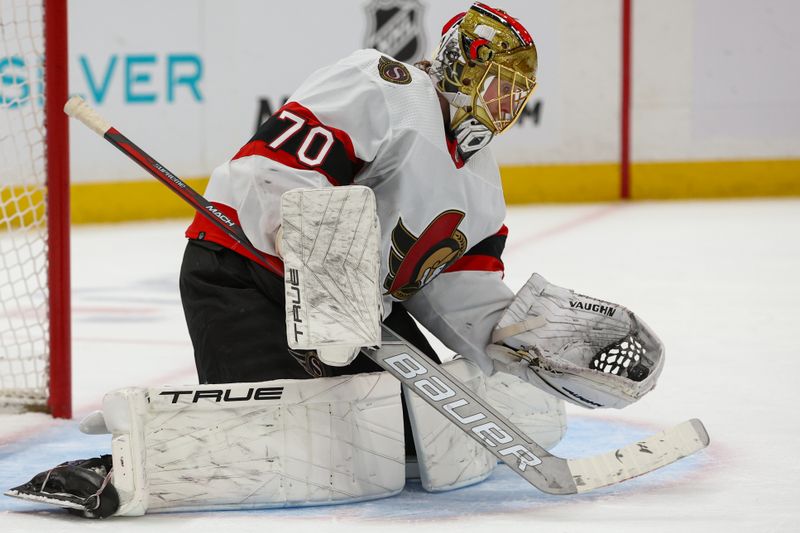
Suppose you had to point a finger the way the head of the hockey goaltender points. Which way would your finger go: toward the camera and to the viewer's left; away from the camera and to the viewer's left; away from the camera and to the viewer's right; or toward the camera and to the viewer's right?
toward the camera and to the viewer's right

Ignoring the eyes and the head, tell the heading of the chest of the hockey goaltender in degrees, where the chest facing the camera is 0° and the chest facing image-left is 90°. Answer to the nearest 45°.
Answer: approximately 315°
